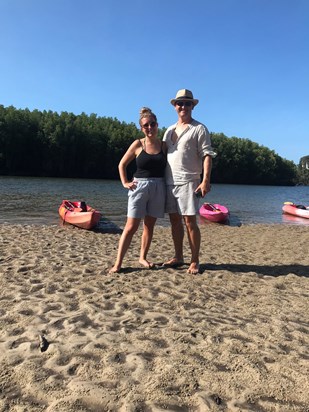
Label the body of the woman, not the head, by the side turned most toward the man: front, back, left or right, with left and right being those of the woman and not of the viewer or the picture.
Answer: left

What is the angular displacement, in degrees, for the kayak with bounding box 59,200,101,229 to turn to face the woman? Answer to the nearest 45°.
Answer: approximately 45° to its right

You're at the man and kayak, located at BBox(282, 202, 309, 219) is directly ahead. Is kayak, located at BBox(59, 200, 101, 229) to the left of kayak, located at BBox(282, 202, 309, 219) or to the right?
left

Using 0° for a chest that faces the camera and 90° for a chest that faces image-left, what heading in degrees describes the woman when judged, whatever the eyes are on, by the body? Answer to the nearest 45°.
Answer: approximately 0°

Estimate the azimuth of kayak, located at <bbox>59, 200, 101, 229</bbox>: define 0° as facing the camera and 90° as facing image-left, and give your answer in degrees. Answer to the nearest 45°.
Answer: approximately 315°

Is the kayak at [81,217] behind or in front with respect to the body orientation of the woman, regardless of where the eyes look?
behind

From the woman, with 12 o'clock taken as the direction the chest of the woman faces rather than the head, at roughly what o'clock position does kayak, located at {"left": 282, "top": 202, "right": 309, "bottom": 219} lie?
The kayak is roughly at 7 o'clock from the woman.

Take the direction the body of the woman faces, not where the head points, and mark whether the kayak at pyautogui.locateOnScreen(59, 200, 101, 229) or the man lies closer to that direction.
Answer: the man

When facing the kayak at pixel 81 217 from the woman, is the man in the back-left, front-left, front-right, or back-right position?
back-right
